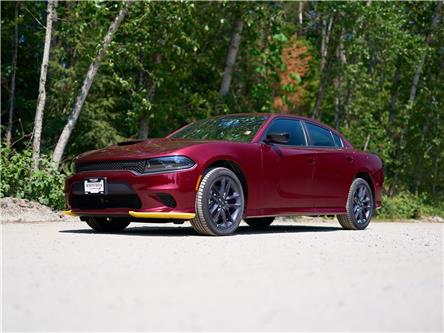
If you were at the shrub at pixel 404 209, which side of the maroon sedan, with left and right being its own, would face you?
back

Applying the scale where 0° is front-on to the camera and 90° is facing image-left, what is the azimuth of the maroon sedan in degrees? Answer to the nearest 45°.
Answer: approximately 45°
